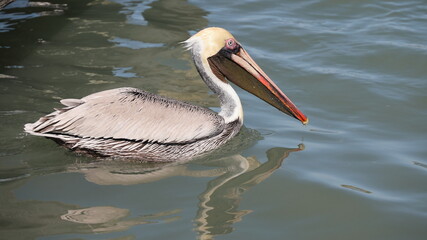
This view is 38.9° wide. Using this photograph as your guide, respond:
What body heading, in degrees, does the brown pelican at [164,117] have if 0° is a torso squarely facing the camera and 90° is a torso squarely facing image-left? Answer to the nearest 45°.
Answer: approximately 270°
